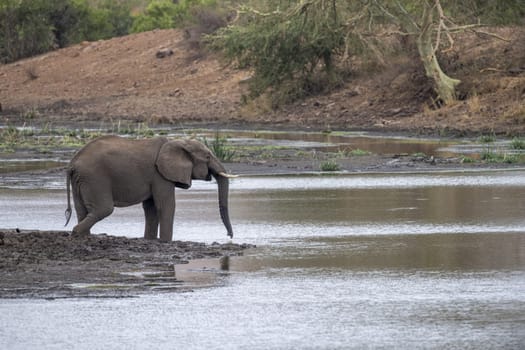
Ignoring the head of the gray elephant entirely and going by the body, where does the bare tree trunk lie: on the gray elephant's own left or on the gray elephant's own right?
on the gray elephant's own left

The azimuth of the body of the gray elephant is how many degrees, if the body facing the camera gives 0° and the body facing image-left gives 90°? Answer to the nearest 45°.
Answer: approximately 270°

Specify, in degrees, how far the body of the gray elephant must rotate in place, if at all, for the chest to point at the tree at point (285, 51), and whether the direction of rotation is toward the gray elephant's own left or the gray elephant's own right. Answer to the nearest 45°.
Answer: approximately 90° to the gray elephant's own left
